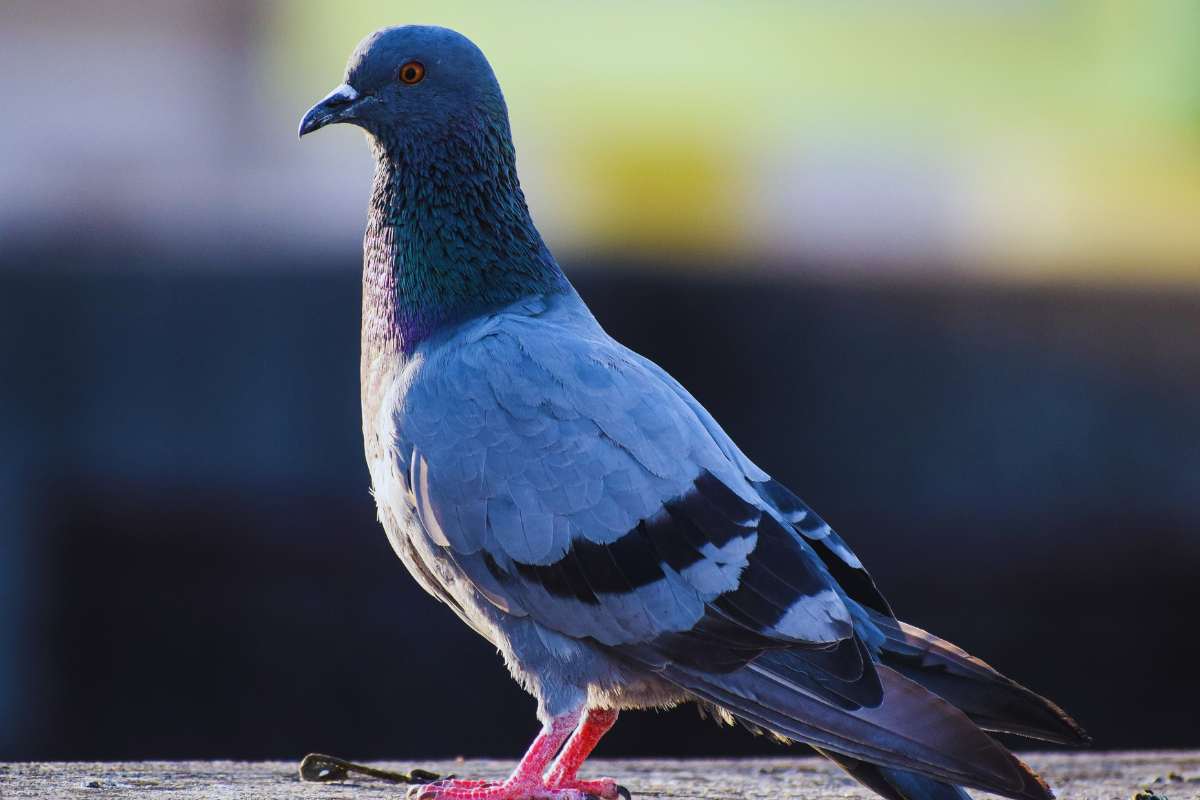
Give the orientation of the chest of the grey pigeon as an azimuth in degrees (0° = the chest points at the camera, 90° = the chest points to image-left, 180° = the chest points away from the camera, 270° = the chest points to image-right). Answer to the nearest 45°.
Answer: approximately 90°
